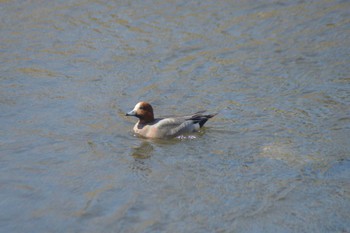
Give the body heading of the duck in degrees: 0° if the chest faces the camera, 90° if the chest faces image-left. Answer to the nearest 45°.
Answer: approximately 90°
